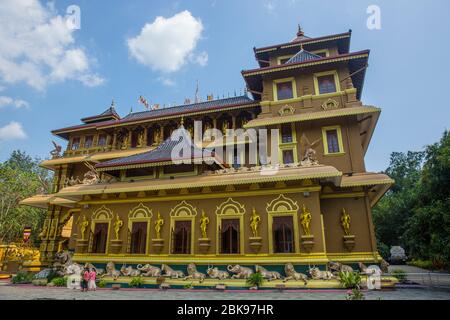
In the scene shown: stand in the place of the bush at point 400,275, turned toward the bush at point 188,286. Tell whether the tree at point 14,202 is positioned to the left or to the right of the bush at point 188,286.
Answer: right

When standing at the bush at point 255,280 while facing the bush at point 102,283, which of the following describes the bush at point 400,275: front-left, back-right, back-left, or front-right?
back-right
